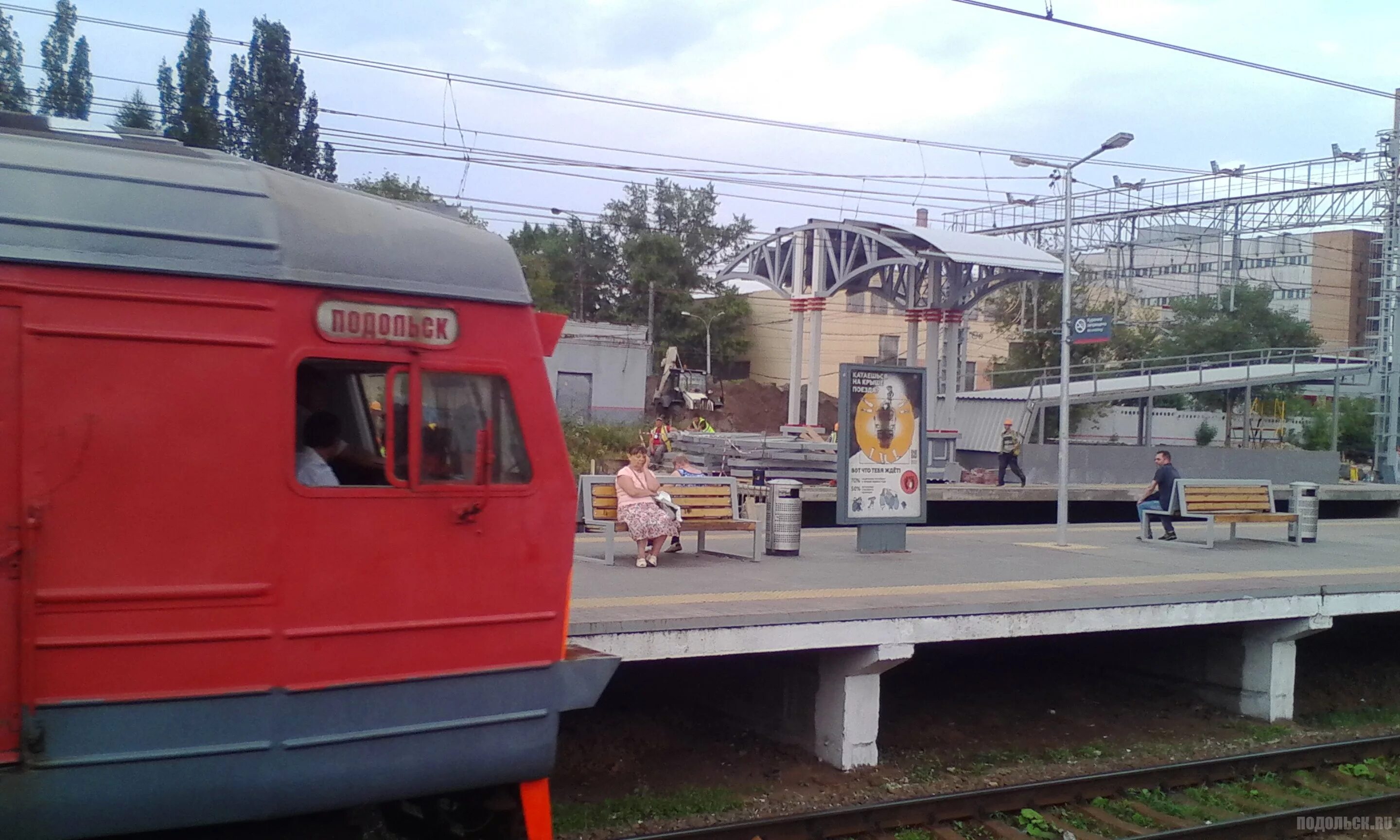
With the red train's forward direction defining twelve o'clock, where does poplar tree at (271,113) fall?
The poplar tree is roughly at 9 o'clock from the red train.

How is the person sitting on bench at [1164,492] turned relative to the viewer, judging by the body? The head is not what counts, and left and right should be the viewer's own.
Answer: facing to the left of the viewer

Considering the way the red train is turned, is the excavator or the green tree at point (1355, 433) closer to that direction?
the green tree

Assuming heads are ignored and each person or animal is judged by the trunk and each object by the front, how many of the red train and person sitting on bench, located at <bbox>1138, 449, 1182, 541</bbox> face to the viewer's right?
1

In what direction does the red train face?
to the viewer's right

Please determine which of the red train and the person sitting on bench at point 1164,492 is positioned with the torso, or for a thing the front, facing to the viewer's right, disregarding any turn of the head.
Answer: the red train

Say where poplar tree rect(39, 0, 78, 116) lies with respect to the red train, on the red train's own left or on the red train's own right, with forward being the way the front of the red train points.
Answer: on the red train's own left
